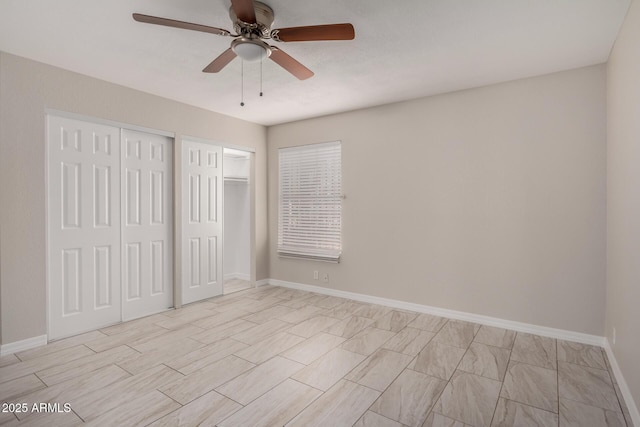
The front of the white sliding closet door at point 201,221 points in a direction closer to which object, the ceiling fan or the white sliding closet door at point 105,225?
the ceiling fan

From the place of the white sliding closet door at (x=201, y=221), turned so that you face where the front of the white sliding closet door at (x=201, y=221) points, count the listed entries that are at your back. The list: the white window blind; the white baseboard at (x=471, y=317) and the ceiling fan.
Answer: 0

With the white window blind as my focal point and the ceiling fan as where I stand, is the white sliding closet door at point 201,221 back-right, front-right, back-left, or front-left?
front-left

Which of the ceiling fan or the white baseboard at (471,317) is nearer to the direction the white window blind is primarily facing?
the ceiling fan

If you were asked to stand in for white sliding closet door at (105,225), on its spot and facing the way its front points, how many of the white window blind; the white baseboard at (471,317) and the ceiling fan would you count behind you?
0

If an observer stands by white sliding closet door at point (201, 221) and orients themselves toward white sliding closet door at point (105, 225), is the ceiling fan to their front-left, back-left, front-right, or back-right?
front-left

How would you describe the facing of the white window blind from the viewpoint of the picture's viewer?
facing the viewer and to the left of the viewer

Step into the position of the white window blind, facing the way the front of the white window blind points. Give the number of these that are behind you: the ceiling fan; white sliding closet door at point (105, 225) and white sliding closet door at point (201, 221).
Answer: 0

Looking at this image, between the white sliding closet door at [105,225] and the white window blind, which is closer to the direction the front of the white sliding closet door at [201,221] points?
the white window blind

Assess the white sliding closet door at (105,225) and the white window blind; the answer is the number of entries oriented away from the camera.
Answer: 0

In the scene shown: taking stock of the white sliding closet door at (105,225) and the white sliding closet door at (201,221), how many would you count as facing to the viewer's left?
0

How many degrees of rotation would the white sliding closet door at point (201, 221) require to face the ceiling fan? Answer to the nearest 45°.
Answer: approximately 45° to its right

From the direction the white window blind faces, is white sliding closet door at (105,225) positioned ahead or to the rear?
ahead

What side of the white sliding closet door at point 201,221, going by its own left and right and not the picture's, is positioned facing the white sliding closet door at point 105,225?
right

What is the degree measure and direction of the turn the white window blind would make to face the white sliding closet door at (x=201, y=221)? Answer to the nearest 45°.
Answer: approximately 45° to its right

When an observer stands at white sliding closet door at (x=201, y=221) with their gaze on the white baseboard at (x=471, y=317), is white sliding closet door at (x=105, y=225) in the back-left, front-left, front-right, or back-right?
back-right

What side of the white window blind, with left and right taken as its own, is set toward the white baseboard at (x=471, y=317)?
left

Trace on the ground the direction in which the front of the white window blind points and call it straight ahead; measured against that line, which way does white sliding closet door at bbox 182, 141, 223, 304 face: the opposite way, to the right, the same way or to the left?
to the left

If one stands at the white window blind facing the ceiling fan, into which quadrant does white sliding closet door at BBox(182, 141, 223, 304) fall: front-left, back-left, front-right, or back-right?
front-right

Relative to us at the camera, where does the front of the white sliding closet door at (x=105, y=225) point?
facing the viewer and to the right of the viewer
